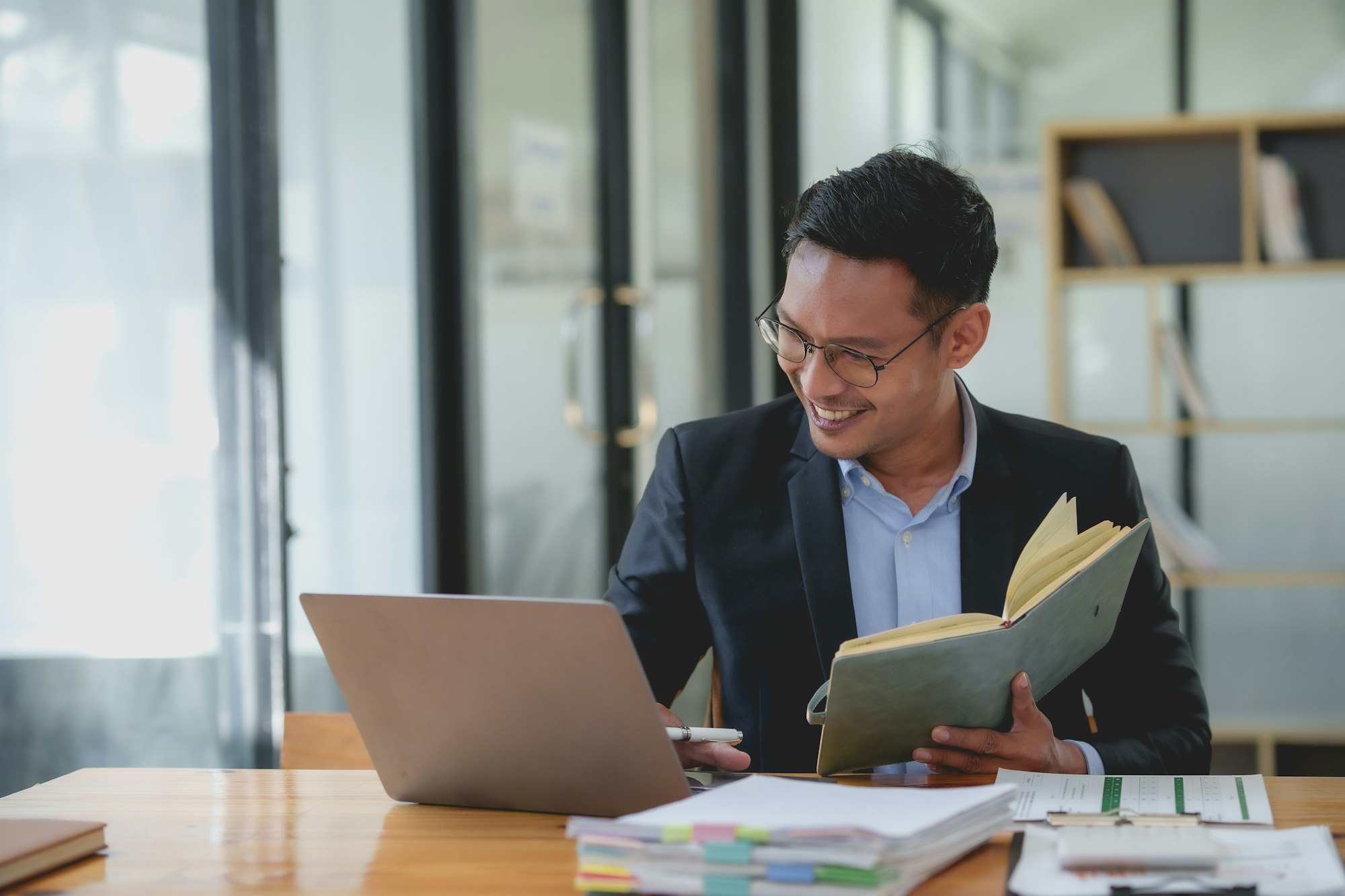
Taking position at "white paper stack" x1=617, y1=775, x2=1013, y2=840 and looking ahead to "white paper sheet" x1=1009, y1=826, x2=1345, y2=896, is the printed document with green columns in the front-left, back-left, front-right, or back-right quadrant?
front-left

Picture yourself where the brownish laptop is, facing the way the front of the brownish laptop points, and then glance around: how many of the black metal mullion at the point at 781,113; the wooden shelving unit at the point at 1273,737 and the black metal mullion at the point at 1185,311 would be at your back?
0

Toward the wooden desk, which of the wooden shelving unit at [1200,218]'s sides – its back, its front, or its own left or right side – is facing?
front

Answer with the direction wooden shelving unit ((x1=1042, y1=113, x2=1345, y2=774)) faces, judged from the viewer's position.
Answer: facing the viewer

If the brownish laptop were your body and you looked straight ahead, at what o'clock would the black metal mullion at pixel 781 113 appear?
The black metal mullion is roughly at 11 o'clock from the brownish laptop.

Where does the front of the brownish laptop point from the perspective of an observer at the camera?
facing away from the viewer and to the right of the viewer

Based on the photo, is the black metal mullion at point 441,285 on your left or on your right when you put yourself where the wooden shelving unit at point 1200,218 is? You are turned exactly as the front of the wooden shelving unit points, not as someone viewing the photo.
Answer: on your right

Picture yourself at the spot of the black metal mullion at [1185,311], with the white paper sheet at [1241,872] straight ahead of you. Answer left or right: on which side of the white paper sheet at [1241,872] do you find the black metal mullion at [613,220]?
right

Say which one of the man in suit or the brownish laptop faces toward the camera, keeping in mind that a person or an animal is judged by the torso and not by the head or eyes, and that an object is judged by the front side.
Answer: the man in suit

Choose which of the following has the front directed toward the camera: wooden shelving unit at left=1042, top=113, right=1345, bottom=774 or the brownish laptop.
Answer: the wooden shelving unit

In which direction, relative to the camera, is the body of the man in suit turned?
toward the camera

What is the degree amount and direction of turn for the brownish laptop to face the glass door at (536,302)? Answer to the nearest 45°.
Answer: approximately 45° to its left

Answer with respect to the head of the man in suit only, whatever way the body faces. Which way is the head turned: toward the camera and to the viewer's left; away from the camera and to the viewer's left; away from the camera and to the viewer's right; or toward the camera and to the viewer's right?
toward the camera and to the viewer's left

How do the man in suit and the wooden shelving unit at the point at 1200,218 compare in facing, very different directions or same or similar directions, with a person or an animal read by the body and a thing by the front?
same or similar directions

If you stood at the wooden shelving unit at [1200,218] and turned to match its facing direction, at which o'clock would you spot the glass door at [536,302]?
The glass door is roughly at 2 o'clock from the wooden shelving unit.

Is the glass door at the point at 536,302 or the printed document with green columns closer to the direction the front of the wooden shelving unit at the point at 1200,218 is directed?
the printed document with green columns
